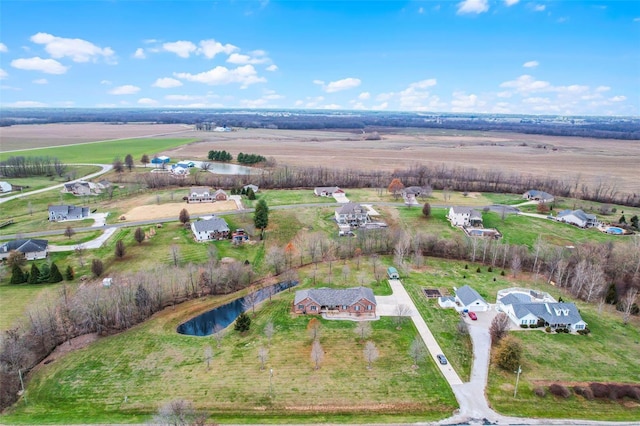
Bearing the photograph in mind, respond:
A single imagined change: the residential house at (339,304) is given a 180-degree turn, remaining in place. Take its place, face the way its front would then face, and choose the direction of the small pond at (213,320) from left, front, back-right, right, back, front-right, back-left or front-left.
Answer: left

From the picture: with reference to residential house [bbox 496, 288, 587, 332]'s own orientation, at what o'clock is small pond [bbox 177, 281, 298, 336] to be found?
The small pond is roughly at 2 o'clock from the residential house.

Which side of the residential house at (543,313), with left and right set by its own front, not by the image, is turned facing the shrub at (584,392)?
front

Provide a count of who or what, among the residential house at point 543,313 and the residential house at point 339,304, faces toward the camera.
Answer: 2

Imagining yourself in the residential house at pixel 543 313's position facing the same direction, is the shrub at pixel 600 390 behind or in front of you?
in front

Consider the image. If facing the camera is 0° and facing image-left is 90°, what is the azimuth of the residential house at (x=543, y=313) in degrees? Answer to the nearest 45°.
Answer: approximately 0°

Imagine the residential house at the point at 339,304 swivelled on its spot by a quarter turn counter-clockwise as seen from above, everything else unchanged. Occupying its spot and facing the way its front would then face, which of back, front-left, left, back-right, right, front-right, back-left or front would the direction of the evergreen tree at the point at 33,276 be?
back

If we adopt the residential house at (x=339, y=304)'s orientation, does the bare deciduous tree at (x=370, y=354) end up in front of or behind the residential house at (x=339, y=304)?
in front

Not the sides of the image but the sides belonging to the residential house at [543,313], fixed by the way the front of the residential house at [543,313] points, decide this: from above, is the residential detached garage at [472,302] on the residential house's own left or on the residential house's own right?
on the residential house's own right

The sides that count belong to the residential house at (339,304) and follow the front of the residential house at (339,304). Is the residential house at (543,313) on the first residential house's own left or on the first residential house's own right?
on the first residential house's own left

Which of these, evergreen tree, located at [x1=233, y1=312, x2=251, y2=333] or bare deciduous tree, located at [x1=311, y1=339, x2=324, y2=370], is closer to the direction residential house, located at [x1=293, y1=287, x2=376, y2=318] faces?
the bare deciduous tree
